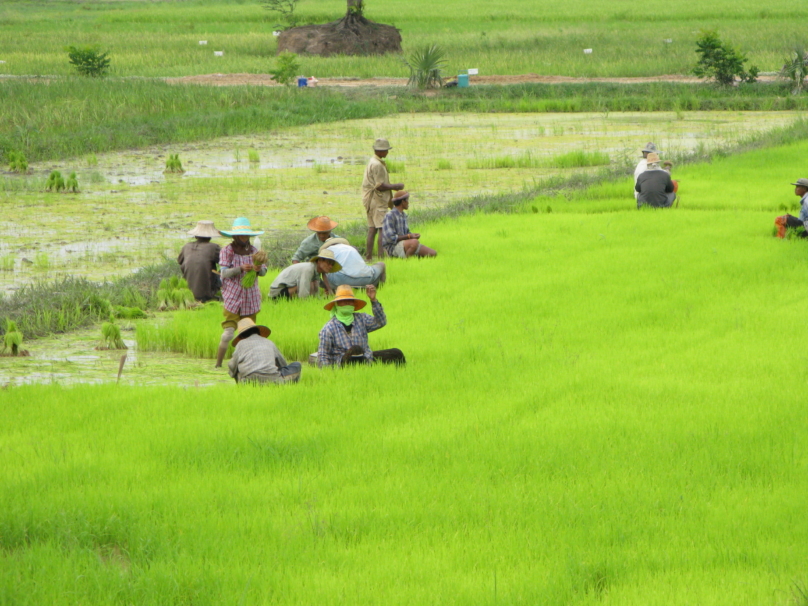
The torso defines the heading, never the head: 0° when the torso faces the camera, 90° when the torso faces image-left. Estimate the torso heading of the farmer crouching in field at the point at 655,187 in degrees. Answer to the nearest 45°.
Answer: approximately 180°

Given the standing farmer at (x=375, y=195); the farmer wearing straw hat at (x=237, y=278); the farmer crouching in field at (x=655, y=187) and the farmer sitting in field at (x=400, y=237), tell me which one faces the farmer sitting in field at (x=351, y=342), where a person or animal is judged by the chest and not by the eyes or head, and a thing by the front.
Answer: the farmer wearing straw hat

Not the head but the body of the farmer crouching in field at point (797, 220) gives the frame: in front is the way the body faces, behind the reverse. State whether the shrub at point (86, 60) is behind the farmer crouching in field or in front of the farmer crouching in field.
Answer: in front

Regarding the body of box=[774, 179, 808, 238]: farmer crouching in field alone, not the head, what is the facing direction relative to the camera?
to the viewer's left

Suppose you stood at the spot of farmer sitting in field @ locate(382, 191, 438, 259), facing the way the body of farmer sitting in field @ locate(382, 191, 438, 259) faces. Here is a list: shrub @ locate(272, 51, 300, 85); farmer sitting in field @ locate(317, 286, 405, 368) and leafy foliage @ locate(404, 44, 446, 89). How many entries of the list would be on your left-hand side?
2

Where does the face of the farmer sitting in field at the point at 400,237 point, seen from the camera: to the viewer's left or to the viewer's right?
to the viewer's right

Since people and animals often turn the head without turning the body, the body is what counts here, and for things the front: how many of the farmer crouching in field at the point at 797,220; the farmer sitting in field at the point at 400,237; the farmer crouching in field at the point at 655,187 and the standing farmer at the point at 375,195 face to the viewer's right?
2

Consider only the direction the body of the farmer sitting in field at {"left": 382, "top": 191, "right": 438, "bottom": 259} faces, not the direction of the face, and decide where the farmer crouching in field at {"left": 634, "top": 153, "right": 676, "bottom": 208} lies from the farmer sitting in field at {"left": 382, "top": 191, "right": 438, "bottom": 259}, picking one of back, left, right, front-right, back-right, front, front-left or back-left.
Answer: front-left

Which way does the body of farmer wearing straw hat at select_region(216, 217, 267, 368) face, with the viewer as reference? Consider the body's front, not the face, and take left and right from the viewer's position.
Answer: facing the viewer and to the right of the viewer

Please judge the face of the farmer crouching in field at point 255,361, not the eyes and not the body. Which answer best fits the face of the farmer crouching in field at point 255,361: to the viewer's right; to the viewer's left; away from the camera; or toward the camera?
away from the camera

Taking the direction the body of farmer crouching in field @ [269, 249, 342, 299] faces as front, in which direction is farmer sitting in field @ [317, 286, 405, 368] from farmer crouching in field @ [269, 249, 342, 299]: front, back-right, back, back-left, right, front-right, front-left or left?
right

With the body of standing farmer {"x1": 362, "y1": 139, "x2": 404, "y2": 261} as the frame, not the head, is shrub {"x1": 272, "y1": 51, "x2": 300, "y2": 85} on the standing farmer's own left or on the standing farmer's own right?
on the standing farmer's own left
